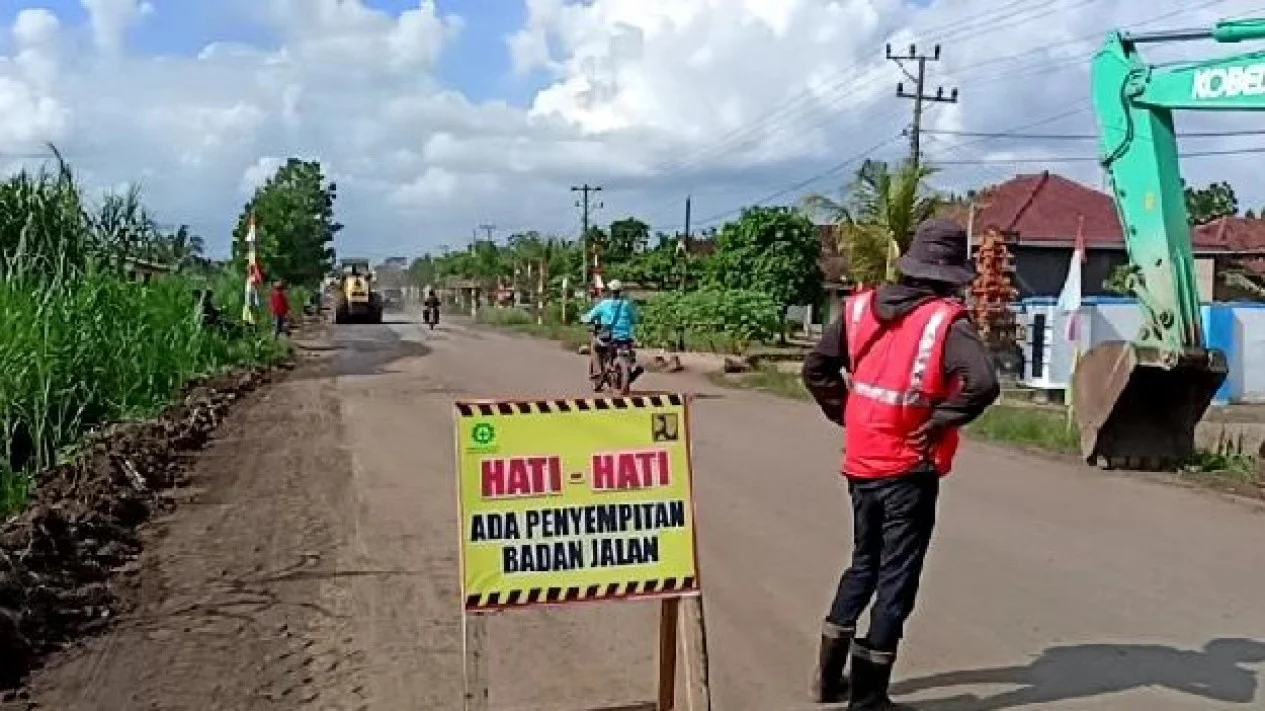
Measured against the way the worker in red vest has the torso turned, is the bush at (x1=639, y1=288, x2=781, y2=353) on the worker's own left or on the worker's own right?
on the worker's own left

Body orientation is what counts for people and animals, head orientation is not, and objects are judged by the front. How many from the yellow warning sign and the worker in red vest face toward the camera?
1

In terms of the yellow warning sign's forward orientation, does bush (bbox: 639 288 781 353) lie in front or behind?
behind

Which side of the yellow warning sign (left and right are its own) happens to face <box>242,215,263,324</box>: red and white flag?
back

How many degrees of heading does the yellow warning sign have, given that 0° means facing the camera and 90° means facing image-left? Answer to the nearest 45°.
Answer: approximately 0°

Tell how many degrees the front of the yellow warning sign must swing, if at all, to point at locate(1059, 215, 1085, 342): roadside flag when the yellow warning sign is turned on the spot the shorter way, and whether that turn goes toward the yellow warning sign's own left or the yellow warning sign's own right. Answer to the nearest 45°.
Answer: approximately 135° to the yellow warning sign's own left

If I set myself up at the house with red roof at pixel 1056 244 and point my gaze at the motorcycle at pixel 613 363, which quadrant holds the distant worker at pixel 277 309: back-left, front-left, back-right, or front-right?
front-right

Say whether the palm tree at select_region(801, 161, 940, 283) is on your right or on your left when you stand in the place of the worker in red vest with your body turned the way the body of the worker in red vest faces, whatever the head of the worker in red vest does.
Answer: on your left

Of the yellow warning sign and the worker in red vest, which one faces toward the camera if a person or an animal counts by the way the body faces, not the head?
the yellow warning sign

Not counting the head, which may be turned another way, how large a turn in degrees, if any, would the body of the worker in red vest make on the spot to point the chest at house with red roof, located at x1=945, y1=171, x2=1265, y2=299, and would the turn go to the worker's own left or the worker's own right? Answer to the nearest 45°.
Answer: approximately 45° to the worker's own left

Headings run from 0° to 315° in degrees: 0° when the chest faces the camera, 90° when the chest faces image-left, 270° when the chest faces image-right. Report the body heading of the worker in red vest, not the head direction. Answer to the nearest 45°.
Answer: approximately 225°
